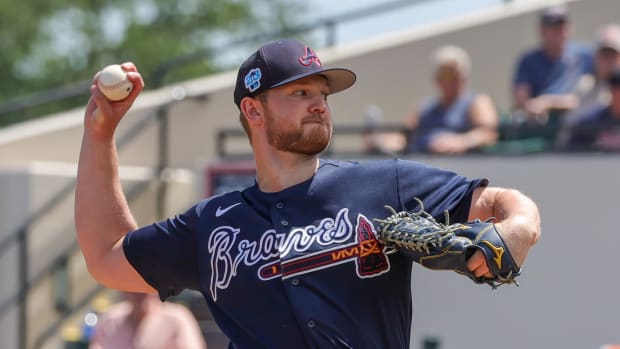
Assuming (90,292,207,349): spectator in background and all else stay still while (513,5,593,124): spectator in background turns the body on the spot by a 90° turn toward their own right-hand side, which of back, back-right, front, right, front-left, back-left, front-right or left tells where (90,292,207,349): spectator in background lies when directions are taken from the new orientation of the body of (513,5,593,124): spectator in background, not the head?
front-left

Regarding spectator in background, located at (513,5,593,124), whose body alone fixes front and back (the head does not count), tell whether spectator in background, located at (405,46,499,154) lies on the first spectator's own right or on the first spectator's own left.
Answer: on the first spectator's own right

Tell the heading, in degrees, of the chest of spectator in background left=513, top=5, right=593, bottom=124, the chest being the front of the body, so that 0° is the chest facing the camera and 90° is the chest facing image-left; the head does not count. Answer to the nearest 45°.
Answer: approximately 0°

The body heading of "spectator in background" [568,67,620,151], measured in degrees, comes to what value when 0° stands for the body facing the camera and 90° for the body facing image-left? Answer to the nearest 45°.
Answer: approximately 0°

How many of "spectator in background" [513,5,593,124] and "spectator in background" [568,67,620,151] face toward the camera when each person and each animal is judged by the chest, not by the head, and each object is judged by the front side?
2
